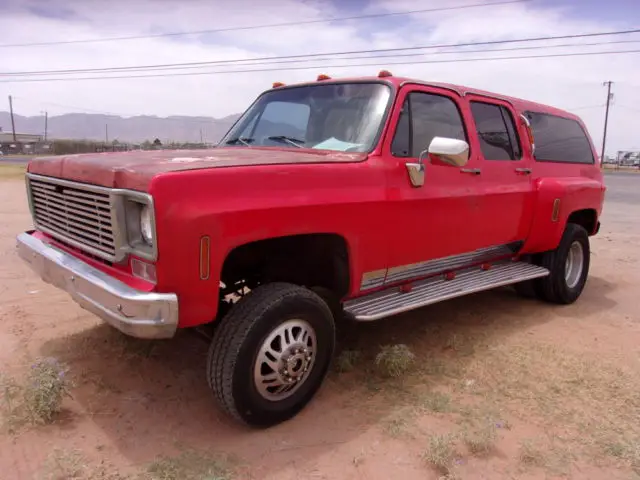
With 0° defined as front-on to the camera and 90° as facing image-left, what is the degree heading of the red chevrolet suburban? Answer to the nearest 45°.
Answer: approximately 45°
